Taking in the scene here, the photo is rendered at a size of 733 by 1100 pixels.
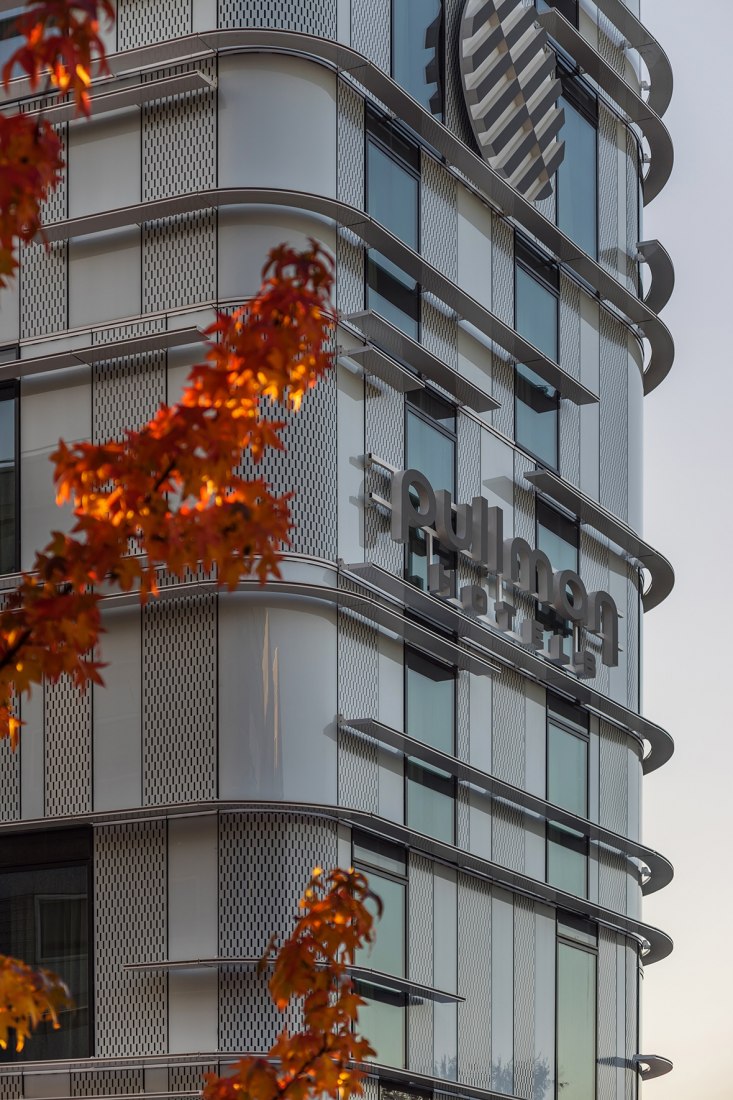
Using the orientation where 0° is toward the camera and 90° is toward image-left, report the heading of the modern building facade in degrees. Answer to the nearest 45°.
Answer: approximately 315°
